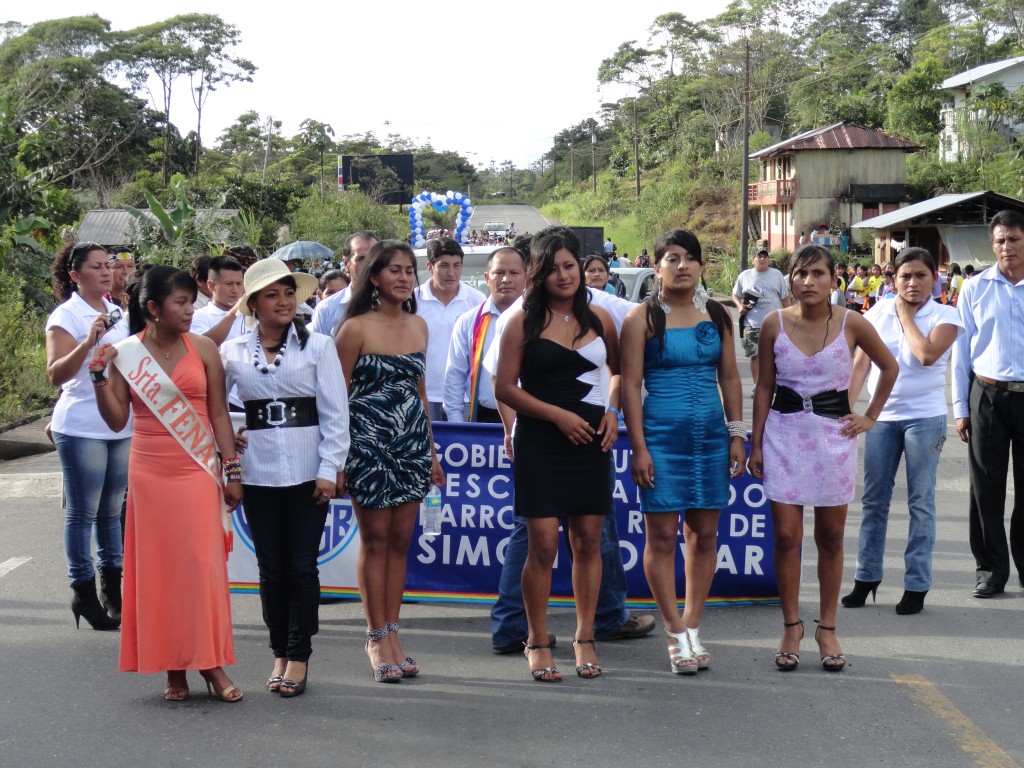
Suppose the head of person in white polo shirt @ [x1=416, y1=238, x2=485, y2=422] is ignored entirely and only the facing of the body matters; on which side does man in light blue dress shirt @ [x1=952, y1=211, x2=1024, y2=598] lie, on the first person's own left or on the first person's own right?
on the first person's own left

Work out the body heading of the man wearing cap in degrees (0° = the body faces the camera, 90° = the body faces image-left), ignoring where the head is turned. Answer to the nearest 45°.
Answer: approximately 0°

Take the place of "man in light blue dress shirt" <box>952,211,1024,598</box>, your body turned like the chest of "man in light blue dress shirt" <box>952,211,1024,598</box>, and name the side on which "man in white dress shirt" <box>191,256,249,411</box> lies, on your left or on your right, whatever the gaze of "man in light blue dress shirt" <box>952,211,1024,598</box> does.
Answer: on your right

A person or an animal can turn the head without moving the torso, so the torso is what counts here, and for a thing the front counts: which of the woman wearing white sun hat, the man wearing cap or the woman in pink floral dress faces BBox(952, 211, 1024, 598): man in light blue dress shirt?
the man wearing cap

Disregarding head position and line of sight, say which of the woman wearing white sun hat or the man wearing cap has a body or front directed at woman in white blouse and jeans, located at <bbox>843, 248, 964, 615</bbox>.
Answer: the man wearing cap

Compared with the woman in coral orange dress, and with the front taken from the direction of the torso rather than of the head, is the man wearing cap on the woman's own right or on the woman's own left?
on the woman's own left

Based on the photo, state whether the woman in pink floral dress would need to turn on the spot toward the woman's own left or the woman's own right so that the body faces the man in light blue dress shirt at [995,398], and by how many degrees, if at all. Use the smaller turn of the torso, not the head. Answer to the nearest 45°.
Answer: approximately 135° to the woman's own left

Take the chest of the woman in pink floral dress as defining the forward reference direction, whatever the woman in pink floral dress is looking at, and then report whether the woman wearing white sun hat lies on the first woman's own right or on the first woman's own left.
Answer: on the first woman's own right
